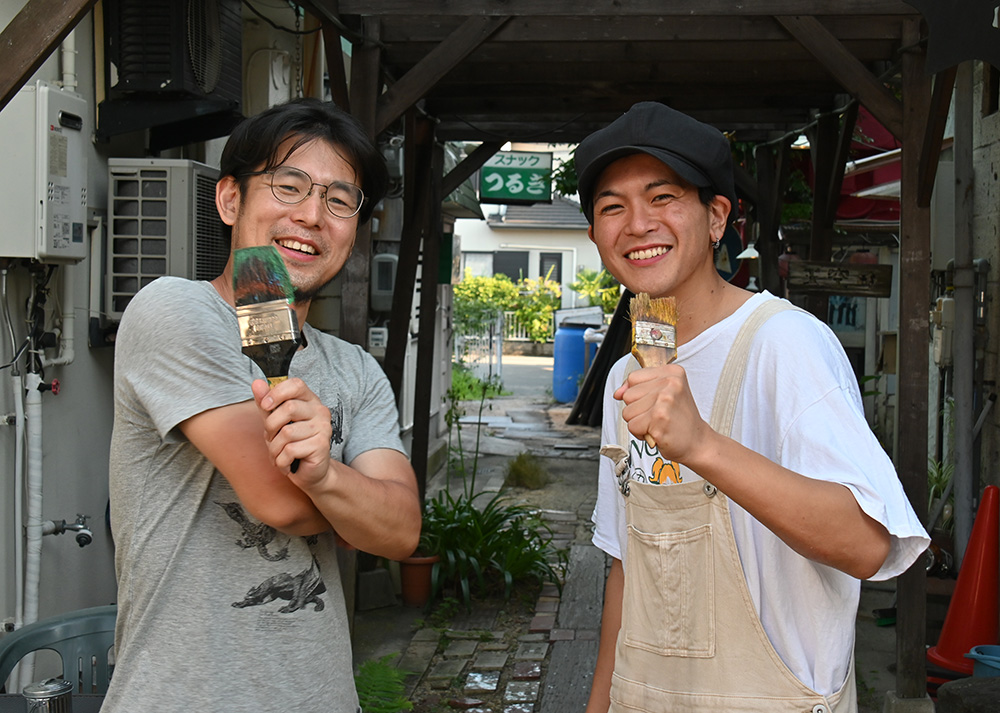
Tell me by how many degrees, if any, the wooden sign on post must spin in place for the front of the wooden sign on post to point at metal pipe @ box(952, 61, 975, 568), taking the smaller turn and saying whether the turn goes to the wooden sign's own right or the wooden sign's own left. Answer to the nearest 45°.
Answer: approximately 90° to the wooden sign's own left

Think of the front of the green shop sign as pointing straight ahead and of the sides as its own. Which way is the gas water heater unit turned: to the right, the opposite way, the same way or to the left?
to the left

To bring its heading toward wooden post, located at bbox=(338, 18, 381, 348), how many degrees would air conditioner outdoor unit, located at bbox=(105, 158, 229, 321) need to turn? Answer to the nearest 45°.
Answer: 0° — it already faces it

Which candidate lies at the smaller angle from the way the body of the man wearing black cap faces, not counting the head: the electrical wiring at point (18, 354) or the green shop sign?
the electrical wiring

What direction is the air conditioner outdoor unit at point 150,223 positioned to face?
to the viewer's right

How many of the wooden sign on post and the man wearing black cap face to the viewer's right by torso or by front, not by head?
0

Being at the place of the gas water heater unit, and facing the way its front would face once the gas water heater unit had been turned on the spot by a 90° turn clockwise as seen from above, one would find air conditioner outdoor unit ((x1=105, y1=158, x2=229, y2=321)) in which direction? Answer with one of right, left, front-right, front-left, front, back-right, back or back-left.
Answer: back

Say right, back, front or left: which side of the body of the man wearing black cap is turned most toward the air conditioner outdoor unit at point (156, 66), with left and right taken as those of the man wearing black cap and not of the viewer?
right

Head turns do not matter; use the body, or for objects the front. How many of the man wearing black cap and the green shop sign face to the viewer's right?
0

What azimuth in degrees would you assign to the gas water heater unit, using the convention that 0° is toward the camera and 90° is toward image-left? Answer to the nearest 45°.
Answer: approximately 315°

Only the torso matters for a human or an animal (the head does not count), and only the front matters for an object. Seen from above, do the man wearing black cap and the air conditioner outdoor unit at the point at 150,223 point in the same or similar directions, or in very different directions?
very different directions
